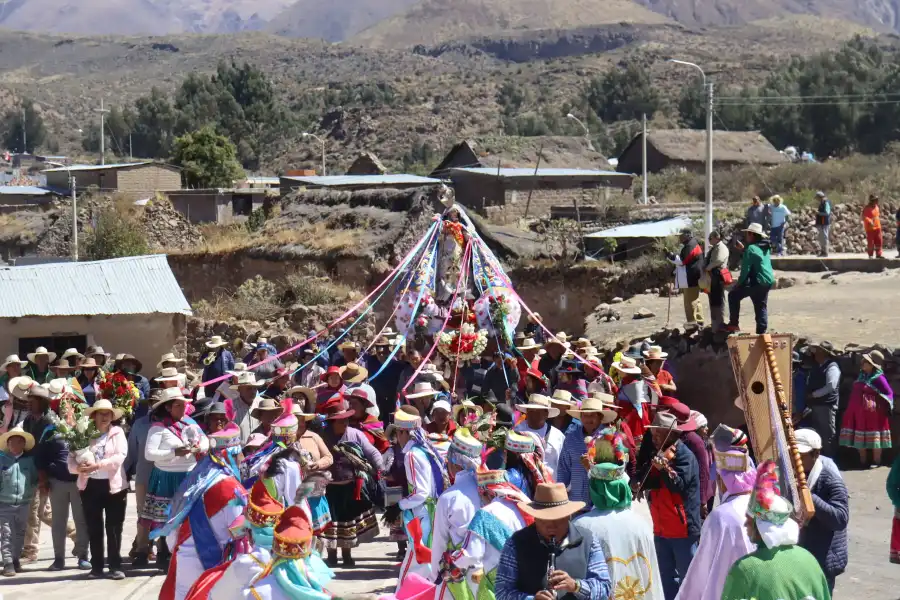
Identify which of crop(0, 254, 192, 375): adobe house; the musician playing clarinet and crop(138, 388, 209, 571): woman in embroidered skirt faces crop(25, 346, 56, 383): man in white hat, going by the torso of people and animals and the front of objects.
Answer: the adobe house

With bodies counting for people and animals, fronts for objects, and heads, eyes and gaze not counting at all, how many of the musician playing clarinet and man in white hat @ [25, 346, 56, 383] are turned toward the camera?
2

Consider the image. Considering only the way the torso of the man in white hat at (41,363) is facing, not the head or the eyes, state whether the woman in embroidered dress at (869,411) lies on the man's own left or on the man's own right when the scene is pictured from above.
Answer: on the man's own left

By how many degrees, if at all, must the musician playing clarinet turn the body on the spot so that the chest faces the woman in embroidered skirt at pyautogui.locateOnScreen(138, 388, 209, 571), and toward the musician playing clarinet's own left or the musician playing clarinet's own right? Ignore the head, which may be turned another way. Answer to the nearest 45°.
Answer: approximately 135° to the musician playing clarinet's own right

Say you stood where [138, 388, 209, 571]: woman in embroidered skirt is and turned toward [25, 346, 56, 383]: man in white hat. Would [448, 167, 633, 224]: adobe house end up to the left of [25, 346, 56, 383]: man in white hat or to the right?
right

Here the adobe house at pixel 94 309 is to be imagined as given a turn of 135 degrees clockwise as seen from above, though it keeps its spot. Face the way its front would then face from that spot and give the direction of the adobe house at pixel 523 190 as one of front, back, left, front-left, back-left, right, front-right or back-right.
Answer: right

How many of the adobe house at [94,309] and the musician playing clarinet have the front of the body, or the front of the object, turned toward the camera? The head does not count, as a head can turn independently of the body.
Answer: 2

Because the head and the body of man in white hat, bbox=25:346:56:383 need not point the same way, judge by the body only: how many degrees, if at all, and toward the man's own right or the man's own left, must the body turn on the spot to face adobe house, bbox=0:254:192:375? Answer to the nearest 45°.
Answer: approximately 180°

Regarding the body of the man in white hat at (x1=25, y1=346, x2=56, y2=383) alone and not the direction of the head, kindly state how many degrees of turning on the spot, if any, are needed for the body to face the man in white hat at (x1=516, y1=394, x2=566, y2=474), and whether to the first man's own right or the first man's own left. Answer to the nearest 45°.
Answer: approximately 45° to the first man's own left
